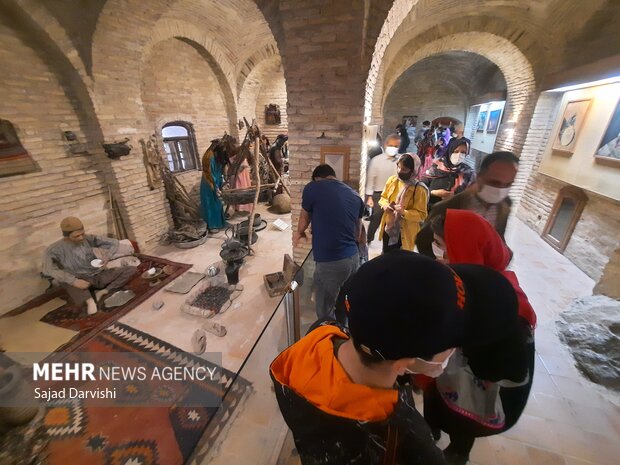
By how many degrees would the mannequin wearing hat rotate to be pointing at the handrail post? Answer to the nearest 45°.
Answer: approximately 45° to its right

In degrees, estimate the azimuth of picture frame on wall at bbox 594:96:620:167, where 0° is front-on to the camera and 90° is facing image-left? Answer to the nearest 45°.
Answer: approximately 45°

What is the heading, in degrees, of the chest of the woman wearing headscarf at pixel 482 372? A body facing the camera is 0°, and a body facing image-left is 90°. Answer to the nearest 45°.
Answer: approximately 90°

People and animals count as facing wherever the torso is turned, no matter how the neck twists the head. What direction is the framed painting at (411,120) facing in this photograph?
toward the camera

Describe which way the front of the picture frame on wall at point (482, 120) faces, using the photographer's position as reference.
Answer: facing the viewer and to the left of the viewer

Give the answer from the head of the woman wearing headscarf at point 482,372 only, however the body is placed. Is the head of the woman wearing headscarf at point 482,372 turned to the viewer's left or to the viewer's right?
to the viewer's left

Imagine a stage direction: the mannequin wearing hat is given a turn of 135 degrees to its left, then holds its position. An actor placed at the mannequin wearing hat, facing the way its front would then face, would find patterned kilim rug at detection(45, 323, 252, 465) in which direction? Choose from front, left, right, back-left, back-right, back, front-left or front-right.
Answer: back

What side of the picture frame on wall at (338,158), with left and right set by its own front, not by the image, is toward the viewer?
front

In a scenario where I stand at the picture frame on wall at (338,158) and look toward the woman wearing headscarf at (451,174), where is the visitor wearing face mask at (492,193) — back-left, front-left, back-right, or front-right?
front-right

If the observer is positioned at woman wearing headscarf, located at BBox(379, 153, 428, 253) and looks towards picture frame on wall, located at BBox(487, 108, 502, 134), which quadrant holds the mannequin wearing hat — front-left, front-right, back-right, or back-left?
back-left

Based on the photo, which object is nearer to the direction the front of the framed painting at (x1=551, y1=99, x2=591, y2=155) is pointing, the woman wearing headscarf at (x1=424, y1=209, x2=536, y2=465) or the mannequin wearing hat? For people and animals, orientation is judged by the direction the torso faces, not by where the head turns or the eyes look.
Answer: the mannequin wearing hat
